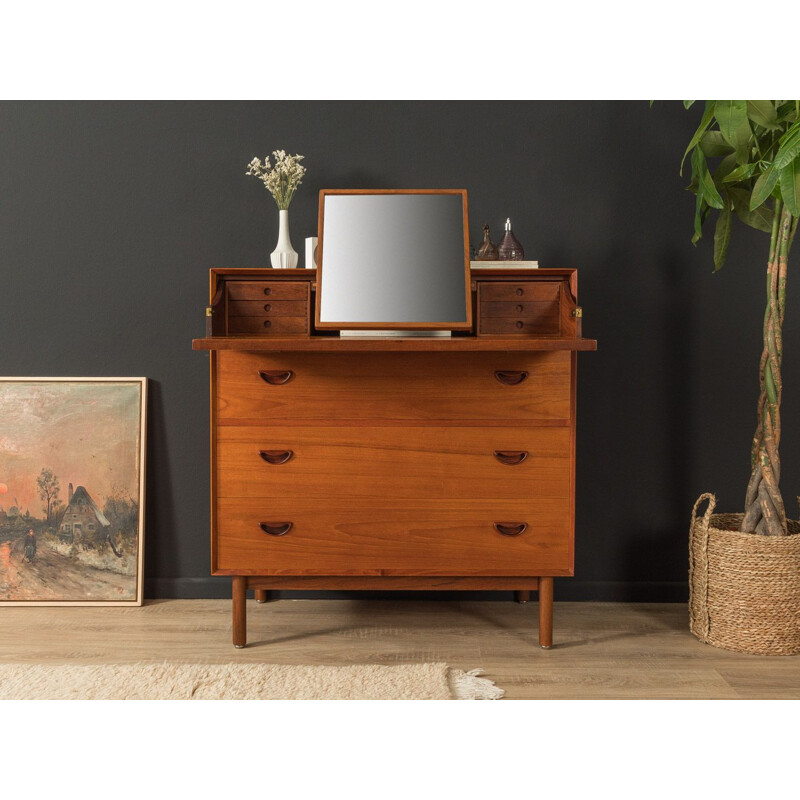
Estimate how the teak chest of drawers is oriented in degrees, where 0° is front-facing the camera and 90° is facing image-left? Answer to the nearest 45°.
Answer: approximately 0°

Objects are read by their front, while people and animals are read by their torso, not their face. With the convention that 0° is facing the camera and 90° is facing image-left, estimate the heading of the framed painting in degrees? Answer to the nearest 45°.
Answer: approximately 0°

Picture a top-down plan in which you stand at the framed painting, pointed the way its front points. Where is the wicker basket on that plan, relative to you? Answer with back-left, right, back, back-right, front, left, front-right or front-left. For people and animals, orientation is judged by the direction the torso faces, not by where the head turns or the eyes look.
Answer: front-left

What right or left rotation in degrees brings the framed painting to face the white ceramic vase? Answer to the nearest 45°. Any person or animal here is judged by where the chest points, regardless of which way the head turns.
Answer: approximately 45° to its left

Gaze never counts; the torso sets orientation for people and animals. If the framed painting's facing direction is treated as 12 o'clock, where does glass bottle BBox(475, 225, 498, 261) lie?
The glass bottle is roughly at 10 o'clock from the framed painting.

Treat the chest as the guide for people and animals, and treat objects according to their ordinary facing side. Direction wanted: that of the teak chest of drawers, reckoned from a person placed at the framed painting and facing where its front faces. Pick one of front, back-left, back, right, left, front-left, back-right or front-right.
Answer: front-left

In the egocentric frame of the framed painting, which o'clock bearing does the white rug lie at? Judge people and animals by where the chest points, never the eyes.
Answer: The white rug is roughly at 11 o'clock from the framed painting.

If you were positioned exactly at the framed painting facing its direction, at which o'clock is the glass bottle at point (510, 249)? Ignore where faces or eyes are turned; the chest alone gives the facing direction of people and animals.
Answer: The glass bottle is roughly at 10 o'clock from the framed painting.

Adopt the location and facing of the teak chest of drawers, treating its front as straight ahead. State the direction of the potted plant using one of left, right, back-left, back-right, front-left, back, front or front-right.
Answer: left

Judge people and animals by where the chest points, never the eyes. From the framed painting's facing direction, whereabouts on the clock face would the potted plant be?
The potted plant is roughly at 10 o'clock from the framed painting.
